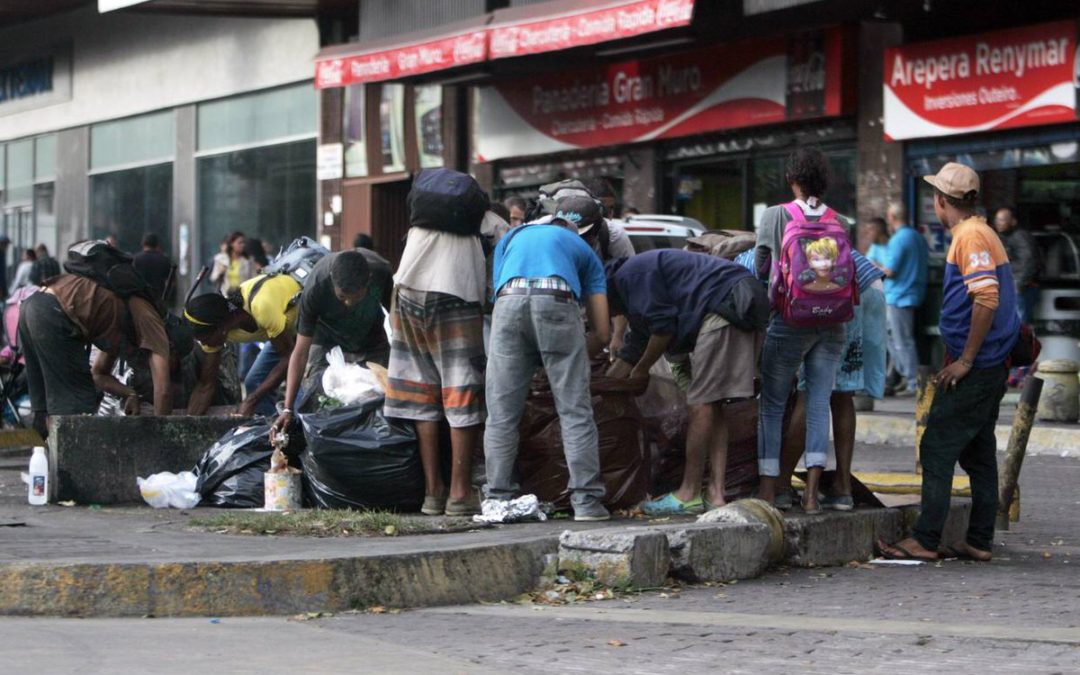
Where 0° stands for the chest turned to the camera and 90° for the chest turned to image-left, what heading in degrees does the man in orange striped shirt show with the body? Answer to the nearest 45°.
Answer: approximately 90°

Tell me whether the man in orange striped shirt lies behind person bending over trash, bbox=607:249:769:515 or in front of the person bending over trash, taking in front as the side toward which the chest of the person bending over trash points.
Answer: behind

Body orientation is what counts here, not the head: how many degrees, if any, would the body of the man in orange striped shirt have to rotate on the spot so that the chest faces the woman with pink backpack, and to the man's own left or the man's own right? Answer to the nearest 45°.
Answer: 0° — they already face them

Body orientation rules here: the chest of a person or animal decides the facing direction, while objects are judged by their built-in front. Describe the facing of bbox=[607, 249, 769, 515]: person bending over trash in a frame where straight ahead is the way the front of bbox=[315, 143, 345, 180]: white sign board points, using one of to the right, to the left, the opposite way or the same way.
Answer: to the right

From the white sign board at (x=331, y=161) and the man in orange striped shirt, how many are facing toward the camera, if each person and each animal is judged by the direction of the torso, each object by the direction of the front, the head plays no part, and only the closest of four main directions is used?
1

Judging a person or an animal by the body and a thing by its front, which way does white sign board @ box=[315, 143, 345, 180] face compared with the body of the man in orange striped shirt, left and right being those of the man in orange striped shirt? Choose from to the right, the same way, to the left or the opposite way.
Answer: to the left

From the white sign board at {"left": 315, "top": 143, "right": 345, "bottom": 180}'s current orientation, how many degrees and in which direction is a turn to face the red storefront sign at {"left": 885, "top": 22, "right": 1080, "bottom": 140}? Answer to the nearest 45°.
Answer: approximately 45° to its left

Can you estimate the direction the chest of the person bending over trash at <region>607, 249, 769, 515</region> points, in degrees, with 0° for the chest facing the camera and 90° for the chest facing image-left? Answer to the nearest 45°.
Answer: approximately 90°

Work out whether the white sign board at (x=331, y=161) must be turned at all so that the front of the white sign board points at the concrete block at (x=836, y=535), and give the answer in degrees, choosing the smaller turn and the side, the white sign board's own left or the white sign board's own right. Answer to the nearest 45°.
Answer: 0° — it already faces it

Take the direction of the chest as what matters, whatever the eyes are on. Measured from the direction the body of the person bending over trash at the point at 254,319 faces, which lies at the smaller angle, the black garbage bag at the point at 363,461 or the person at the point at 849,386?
the black garbage bag
